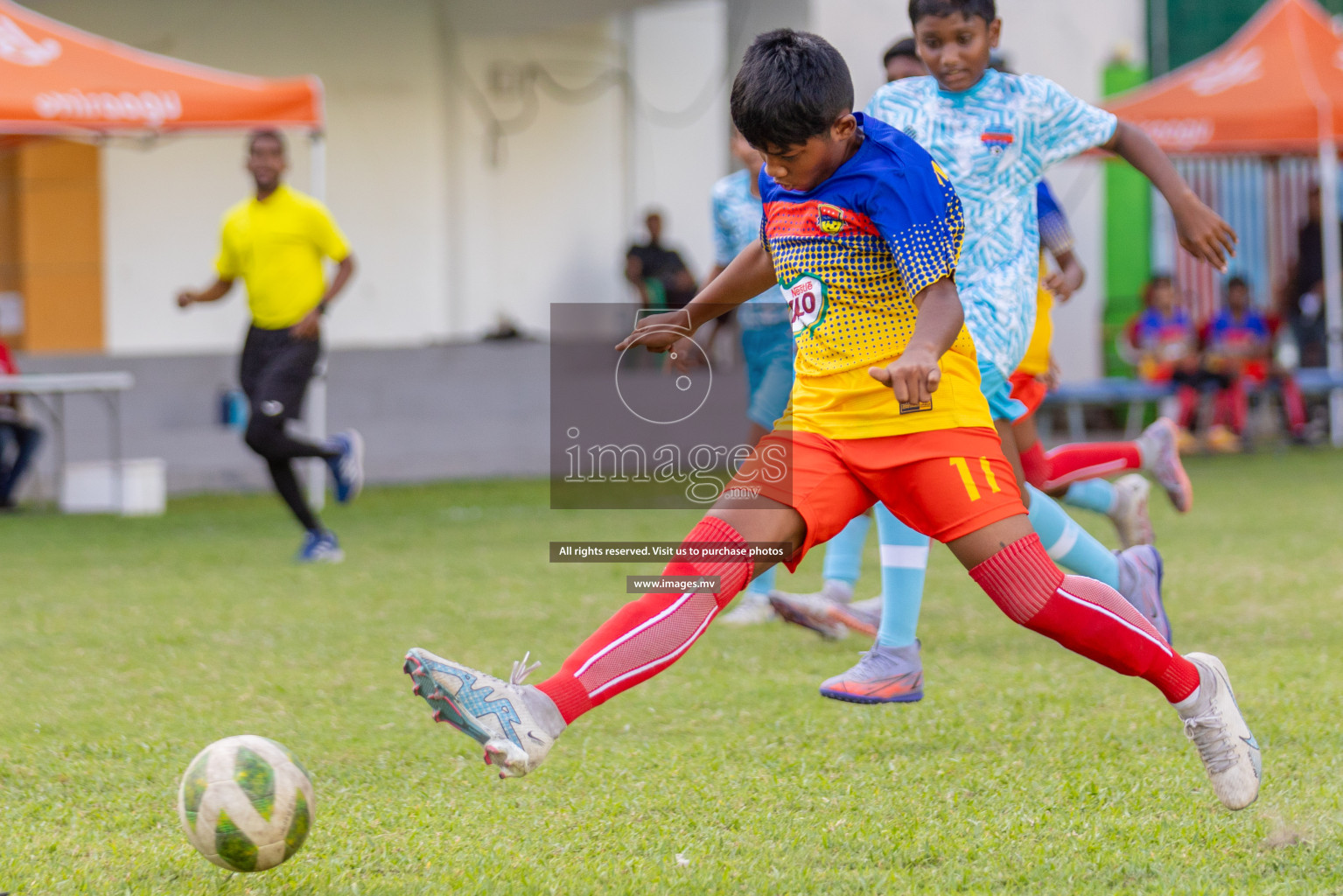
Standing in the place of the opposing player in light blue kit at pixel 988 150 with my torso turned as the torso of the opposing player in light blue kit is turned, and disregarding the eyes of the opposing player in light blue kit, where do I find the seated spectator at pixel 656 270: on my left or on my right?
on my right

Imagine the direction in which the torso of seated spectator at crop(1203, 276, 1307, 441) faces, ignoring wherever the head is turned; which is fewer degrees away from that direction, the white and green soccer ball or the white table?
the white and green soccer ball

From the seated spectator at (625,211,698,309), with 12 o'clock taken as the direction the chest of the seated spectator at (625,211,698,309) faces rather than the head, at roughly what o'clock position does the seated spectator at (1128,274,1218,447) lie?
the seated spectator at (1128,274,1218,447) is roughly at 9 o'clock from the seated spectator at (625,211,698,309).

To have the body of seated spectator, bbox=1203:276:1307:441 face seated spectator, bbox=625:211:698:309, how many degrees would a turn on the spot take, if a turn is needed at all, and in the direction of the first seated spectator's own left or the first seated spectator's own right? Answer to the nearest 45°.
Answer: approximately 90° to the first seated spectator's own right

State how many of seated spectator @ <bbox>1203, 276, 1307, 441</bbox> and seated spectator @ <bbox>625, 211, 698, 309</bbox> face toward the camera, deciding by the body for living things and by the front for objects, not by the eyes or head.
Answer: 2

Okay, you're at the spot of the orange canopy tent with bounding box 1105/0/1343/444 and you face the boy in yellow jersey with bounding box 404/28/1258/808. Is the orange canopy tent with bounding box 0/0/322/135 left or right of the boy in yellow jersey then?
right

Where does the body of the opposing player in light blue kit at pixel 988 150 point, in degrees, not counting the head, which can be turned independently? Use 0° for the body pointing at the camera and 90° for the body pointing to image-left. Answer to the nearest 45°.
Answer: approximately 45°
